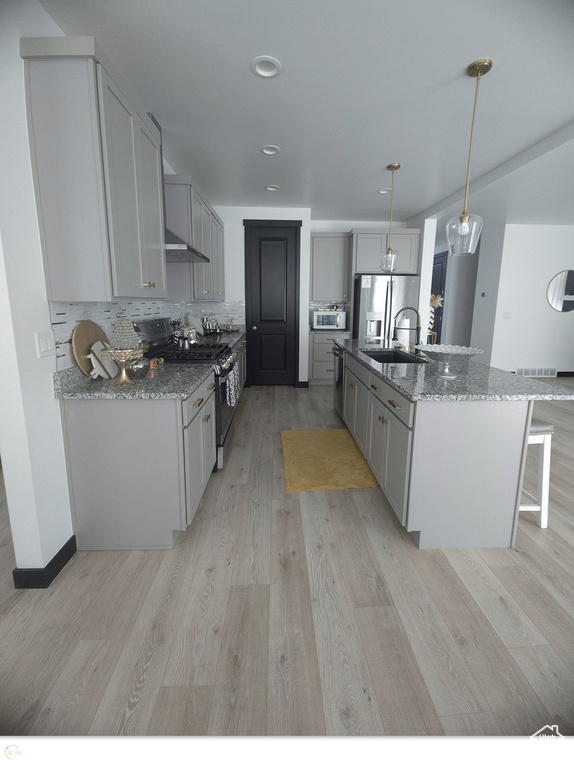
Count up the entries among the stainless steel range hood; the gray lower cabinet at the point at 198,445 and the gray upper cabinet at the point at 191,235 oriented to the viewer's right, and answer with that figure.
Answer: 3

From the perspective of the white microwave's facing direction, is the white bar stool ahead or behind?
ahead

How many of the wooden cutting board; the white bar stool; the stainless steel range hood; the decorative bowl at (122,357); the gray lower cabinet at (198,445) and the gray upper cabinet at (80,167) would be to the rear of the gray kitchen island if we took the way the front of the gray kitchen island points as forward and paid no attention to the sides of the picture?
1

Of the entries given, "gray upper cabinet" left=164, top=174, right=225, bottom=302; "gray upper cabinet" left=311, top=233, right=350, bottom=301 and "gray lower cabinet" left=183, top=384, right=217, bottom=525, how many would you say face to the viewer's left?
0

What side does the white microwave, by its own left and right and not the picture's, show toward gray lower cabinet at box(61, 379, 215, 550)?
front

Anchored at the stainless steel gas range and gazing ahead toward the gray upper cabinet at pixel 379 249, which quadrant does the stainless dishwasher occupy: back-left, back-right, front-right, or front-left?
front-right

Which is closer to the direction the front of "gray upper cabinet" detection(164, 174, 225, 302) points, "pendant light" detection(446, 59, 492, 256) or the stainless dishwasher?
the stainless dishwasher

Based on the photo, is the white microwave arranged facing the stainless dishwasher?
yes

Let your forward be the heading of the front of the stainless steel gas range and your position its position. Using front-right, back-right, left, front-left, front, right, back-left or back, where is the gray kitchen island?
front-right

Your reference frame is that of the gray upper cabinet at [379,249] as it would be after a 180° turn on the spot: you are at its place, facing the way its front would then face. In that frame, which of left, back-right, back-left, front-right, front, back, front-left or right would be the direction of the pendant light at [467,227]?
back

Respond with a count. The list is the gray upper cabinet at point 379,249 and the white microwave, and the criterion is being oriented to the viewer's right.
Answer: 0

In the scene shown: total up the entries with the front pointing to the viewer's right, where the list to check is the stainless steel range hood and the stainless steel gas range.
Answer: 2

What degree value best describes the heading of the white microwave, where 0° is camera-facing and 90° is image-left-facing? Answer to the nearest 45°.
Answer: approximately 0°

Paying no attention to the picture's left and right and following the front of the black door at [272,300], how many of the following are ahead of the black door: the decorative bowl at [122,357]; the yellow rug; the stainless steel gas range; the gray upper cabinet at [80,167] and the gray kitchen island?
5

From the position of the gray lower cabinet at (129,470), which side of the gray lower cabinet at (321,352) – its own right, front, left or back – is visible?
front

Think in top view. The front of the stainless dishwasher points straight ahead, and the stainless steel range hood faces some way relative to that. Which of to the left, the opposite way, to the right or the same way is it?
the opposite way

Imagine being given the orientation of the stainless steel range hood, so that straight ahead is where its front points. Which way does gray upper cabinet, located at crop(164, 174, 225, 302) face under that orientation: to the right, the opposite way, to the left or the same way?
the same way

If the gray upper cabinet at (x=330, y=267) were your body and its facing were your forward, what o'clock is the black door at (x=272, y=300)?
The black door is roughly at 2 o'clock from the gray upper cabinet.

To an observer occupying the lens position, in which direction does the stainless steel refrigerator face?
facing the viewer

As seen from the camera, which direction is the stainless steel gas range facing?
to the viewer's right

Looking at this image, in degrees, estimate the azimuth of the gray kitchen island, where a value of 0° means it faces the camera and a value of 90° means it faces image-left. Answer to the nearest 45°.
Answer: approximately 45°

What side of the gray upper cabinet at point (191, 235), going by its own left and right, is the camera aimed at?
right

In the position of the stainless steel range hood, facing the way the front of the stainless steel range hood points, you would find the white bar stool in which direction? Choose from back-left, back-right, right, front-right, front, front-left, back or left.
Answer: front-right
